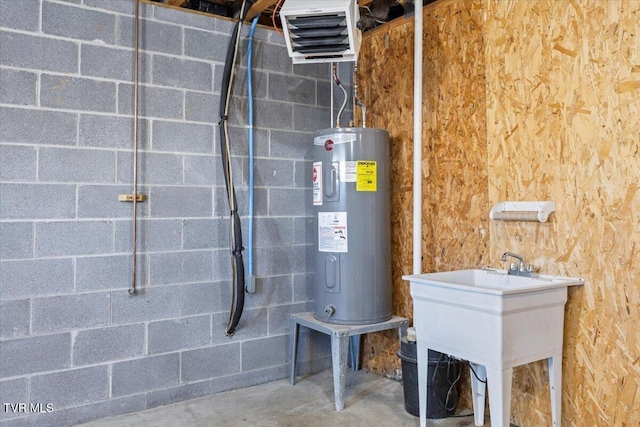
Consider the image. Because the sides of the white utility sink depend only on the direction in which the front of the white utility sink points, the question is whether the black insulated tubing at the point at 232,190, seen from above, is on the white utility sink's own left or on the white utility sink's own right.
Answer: on the white utility sink's own right

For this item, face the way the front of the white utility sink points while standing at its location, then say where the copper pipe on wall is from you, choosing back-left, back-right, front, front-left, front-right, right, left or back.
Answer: front-right

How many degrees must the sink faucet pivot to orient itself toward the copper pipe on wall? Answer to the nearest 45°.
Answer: approximately 45° to its right

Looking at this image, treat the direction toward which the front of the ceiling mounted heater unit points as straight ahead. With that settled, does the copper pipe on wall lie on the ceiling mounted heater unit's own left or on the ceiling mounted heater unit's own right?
on the ceiling mounted heater unit's own right

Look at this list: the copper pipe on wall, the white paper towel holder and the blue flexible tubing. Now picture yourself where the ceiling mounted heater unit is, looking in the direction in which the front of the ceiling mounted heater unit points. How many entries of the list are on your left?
1

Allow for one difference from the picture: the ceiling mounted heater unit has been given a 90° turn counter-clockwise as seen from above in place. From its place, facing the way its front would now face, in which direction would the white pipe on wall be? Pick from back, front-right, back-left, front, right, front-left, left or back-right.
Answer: front-left

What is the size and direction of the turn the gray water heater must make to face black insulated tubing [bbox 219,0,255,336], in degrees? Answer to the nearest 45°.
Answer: approximately 45° to its right

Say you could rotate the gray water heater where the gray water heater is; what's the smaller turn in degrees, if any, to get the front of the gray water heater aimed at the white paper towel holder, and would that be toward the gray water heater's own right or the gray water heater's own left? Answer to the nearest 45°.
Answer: approximately 90° to the gray water heater's own left
